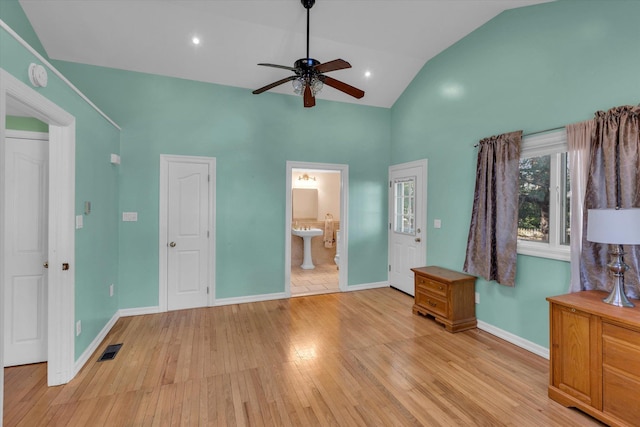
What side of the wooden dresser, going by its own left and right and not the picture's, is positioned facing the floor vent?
front

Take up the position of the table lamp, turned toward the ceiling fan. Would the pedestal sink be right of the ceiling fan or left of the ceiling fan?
right

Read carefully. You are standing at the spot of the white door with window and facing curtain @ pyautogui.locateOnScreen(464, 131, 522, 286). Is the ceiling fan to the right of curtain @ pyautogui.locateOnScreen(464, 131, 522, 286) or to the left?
right

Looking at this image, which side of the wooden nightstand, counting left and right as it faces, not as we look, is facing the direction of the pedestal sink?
right

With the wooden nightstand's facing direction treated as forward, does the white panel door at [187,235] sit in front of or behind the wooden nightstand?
in front

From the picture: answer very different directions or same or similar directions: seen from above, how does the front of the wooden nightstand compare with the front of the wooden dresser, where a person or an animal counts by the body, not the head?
same or similar directions

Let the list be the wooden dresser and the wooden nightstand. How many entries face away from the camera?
0

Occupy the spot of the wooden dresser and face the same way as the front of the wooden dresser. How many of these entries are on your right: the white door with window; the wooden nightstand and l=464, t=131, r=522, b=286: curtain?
3

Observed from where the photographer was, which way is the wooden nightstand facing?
facing the viewer and to the left of the viewer

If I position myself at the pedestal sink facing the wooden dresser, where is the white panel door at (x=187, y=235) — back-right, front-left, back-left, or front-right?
front-right

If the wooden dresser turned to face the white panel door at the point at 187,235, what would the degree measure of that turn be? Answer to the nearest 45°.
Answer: approximately 45° to its right
